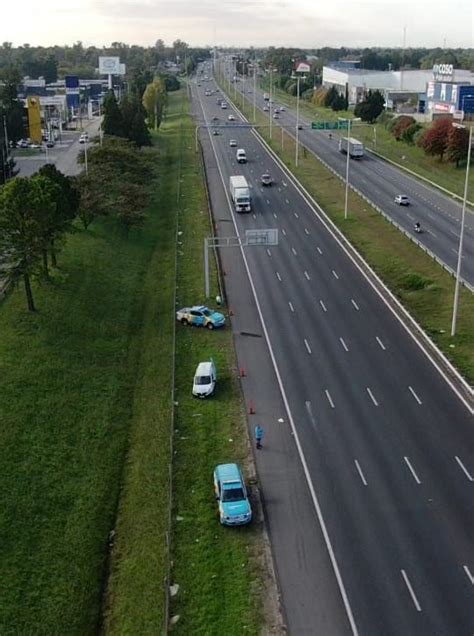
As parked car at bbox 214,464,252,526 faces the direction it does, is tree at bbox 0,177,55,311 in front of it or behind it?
behind

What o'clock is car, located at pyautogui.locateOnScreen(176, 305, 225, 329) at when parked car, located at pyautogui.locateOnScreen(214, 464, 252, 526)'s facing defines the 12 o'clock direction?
The car is roughly at 6 o'clock from the parked car.

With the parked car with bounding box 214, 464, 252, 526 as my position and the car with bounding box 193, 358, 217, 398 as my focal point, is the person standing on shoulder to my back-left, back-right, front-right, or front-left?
front-right

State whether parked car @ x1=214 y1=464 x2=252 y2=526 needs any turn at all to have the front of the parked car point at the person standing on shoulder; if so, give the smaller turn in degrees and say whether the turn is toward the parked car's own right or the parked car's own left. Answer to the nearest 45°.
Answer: approximately 180°

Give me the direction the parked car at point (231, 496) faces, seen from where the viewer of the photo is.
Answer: facing the viewer

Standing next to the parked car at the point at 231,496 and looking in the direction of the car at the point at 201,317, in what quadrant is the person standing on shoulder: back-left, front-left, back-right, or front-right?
front-right

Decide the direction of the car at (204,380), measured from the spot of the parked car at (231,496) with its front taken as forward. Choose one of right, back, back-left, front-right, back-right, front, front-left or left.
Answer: back
